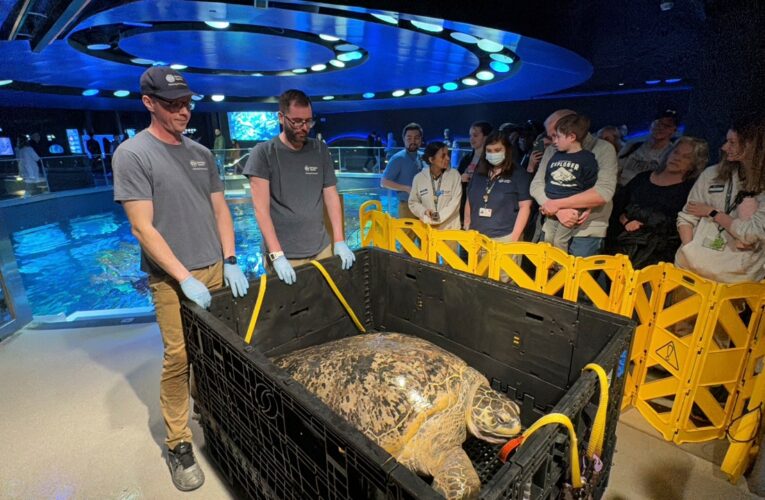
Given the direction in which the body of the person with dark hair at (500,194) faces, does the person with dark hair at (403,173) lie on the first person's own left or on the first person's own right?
on the first person's own right

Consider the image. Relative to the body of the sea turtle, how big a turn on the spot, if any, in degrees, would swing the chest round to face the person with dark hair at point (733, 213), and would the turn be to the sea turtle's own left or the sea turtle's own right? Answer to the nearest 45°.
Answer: approximately 90° to the sea turtle's own left

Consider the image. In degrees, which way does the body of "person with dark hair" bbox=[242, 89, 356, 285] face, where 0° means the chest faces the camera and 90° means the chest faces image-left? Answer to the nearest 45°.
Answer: approximately 315°

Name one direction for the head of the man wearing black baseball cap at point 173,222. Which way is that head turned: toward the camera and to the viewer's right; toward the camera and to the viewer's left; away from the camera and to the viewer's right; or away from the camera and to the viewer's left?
toward the camera and to the viewer's right

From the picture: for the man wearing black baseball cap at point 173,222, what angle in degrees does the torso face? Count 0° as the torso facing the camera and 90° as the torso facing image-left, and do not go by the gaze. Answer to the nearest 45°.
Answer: approximately 315°
